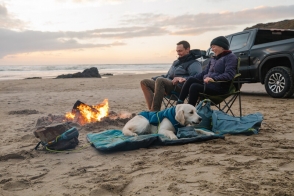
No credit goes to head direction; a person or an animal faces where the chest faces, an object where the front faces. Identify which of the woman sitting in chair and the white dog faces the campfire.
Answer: the woman sitting in chair

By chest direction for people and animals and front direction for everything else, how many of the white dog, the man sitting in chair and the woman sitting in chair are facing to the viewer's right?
1

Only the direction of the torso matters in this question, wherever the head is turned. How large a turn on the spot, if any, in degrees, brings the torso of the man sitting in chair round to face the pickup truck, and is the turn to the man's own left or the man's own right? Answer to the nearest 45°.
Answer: approximately 180°

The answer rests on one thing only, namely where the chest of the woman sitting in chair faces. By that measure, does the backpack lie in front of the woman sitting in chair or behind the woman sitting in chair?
in front

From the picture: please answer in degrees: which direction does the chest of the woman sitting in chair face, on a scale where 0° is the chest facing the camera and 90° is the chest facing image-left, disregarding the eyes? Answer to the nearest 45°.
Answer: approximately 90°

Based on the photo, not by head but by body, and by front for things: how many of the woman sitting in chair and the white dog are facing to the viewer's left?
1

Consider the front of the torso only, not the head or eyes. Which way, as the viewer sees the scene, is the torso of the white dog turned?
to the viewer's right

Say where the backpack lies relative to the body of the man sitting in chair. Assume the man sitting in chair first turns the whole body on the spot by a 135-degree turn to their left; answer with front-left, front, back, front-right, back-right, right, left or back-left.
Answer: back-right

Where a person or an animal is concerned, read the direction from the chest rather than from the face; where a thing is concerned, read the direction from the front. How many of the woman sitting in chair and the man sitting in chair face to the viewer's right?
0

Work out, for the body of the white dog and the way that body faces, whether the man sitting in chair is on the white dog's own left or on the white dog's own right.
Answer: on the white dog's own left
